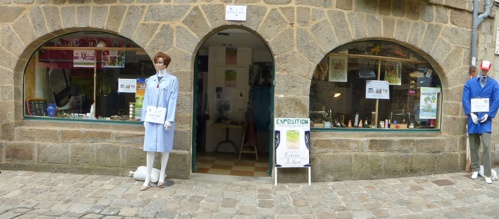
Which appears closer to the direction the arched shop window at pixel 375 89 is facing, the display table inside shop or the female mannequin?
the female mannequin

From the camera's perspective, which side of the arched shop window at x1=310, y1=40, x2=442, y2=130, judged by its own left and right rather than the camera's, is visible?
front

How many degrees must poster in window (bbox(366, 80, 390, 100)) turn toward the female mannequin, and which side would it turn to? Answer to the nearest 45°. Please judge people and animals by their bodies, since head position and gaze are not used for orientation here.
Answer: approximately 45° to its right

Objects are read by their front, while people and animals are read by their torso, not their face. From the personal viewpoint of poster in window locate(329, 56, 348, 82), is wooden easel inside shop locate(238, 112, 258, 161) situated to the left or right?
on its right

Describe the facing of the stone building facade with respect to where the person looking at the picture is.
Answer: facing the viewer

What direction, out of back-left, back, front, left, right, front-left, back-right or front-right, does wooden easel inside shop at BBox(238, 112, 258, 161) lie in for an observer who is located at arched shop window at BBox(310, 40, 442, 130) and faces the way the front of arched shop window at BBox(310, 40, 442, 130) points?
right

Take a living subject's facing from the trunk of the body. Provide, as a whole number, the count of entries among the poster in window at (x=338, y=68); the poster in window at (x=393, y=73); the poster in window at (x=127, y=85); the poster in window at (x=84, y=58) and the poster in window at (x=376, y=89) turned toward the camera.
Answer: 5

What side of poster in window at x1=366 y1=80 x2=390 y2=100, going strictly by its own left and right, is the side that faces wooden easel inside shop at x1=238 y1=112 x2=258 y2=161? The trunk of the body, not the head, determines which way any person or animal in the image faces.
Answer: right

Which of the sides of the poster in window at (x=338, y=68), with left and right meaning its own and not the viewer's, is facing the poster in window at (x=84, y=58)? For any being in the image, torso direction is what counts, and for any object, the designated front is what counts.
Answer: right

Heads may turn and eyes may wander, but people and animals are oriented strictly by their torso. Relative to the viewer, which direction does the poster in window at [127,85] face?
toward the camera
